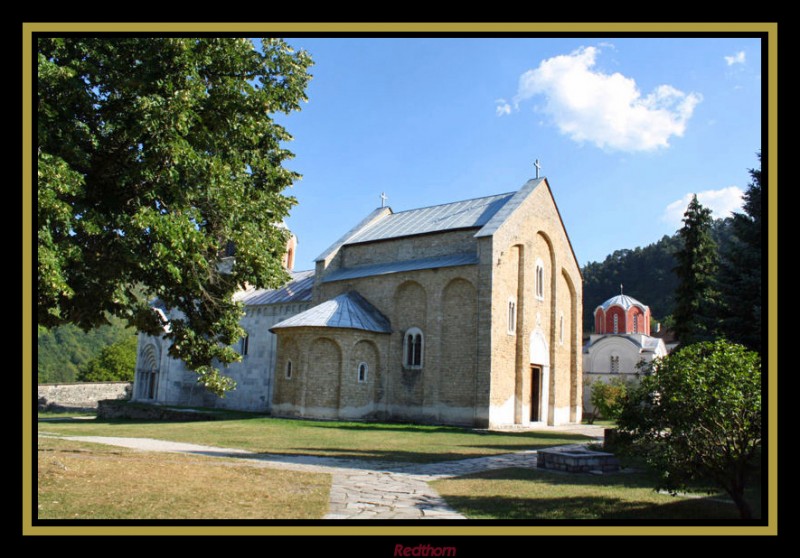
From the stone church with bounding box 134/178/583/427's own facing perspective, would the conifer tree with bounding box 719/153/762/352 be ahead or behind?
ahead

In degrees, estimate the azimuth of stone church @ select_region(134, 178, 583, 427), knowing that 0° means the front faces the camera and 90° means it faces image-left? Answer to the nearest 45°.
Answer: approximately 315°

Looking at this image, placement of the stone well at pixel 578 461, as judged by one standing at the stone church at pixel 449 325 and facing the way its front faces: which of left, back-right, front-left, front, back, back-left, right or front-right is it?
front-right

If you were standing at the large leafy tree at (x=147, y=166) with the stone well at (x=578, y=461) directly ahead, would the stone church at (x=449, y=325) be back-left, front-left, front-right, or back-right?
front-left

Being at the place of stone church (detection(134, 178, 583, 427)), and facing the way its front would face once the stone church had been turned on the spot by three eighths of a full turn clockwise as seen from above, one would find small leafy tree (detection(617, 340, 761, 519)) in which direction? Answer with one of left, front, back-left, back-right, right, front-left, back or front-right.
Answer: left

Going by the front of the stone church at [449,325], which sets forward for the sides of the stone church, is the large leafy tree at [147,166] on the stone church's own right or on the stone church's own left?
on the stone church's own right
